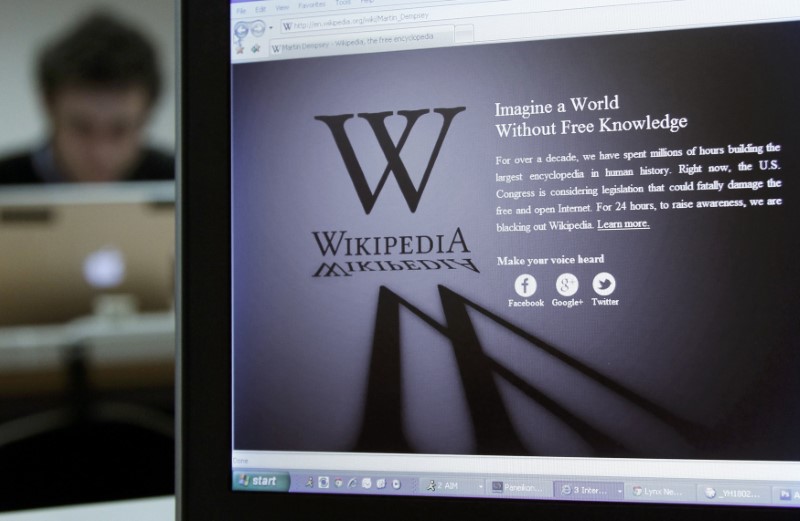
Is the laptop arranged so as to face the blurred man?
yes

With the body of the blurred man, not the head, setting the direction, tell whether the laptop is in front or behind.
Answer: in front

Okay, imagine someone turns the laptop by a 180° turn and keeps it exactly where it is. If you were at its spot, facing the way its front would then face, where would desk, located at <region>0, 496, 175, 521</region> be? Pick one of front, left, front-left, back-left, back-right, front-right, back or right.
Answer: front

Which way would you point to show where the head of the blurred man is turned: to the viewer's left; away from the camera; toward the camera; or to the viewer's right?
toward the camera

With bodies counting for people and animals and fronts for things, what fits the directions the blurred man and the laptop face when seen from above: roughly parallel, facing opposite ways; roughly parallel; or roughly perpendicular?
roughly parallel, facing opposite ways

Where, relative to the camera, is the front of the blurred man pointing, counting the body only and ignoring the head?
toward the camera

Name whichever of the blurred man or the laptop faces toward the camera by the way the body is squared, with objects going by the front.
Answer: the blurred man

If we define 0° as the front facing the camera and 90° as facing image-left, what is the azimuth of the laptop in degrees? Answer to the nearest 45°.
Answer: approximately 180°

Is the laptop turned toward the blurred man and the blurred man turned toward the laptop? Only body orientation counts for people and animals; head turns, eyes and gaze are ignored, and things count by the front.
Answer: yes

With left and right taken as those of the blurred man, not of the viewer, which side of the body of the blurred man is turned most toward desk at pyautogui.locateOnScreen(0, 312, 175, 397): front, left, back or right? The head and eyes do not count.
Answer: front

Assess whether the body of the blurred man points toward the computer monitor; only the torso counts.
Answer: yes

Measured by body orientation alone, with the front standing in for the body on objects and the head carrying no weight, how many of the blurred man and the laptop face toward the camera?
1

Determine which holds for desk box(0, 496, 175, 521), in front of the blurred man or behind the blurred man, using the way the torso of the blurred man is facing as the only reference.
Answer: in front
